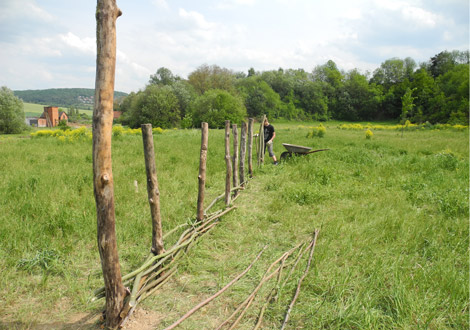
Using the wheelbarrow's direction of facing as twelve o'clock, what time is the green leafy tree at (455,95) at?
The green leafy tree is roughly at 4 o'clock from the wheelbarrow.

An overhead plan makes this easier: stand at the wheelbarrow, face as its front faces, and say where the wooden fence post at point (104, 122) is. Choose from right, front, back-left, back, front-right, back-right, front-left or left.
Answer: left

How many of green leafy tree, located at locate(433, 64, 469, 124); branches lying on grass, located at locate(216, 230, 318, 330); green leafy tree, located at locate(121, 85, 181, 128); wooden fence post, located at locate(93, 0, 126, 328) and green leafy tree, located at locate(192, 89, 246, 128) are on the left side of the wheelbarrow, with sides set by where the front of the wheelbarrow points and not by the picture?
2

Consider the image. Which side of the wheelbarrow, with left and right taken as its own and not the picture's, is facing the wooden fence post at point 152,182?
left

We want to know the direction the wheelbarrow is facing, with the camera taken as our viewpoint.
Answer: facing to the left of the viewer

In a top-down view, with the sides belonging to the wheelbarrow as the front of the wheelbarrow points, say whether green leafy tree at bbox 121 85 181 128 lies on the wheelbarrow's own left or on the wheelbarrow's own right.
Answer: on the wheelbarrow's own right
